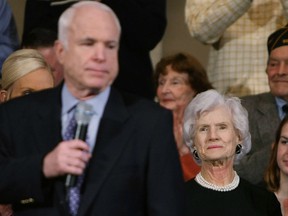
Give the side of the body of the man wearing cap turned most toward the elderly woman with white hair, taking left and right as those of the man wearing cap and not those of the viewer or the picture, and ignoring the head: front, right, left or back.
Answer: front

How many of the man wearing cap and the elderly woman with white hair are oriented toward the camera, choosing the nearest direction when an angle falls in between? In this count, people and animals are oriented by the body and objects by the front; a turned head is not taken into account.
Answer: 2

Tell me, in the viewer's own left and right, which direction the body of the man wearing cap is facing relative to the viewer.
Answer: facing the viewer

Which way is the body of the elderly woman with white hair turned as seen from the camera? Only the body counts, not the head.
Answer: toward the camera

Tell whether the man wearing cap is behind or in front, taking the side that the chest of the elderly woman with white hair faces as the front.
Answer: behind
